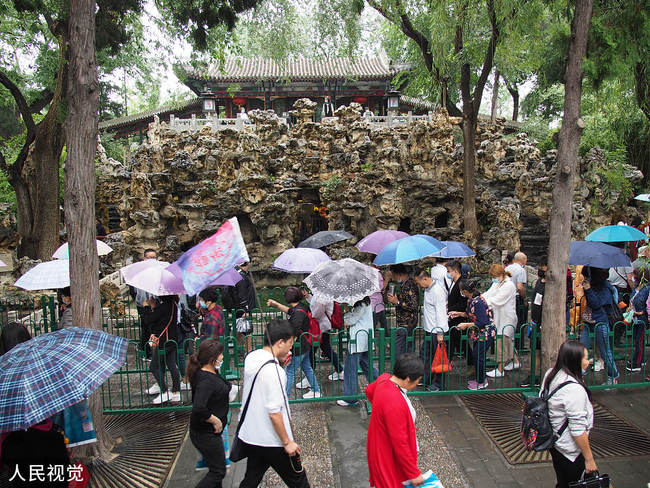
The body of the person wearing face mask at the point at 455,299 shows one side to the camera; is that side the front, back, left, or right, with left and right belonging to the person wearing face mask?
left

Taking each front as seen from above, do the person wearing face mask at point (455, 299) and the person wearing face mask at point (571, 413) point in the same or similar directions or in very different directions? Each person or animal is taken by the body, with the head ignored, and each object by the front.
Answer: very different directions

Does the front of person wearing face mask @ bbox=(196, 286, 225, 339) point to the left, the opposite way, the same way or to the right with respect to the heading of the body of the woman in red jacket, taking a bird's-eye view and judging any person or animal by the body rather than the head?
the opposite way

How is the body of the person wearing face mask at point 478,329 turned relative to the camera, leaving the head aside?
to the viewer's left

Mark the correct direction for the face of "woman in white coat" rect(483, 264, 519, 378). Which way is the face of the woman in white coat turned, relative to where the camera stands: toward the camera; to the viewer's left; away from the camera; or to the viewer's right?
to the viewer's left

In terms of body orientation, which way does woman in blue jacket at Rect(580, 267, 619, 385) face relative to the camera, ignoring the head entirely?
to the viewer's left

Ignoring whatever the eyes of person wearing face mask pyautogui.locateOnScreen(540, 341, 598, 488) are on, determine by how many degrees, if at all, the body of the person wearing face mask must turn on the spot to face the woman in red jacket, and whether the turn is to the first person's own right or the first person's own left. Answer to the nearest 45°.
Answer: approximately 135° to the first person's own right

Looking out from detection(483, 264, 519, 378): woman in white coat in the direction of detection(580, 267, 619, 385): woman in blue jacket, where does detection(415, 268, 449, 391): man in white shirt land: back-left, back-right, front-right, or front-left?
back-right

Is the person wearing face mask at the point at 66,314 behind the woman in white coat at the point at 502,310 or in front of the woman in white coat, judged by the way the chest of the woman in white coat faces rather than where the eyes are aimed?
in front

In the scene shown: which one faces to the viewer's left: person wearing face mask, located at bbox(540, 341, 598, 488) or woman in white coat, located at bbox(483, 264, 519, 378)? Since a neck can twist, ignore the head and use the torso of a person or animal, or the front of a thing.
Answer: the woman in white coat
